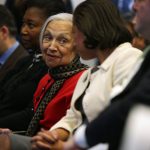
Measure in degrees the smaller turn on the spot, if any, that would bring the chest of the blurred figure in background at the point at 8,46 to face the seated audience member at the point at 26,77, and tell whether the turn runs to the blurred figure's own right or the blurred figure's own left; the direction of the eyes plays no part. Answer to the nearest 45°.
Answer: approximately 90° to the blurred figure's own left

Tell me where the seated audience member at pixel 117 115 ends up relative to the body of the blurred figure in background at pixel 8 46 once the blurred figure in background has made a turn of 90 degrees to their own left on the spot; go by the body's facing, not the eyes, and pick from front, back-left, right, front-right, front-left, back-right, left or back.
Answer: front

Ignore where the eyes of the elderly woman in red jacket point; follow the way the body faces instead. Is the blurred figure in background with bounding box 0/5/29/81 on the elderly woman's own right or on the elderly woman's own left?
on the elderly woman's own right

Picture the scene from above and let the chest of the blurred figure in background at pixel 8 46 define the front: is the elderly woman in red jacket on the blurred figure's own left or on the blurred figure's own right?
on the blurred figure's own left

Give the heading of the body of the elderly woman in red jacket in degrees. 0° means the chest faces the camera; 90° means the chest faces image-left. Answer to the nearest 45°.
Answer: approximately 45°

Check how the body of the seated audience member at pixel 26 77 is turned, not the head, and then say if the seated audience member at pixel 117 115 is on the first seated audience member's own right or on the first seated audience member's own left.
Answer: on the first seated audience member's own left

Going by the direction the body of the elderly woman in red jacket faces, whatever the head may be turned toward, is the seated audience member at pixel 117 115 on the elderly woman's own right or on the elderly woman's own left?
on the elderly woman's own left
